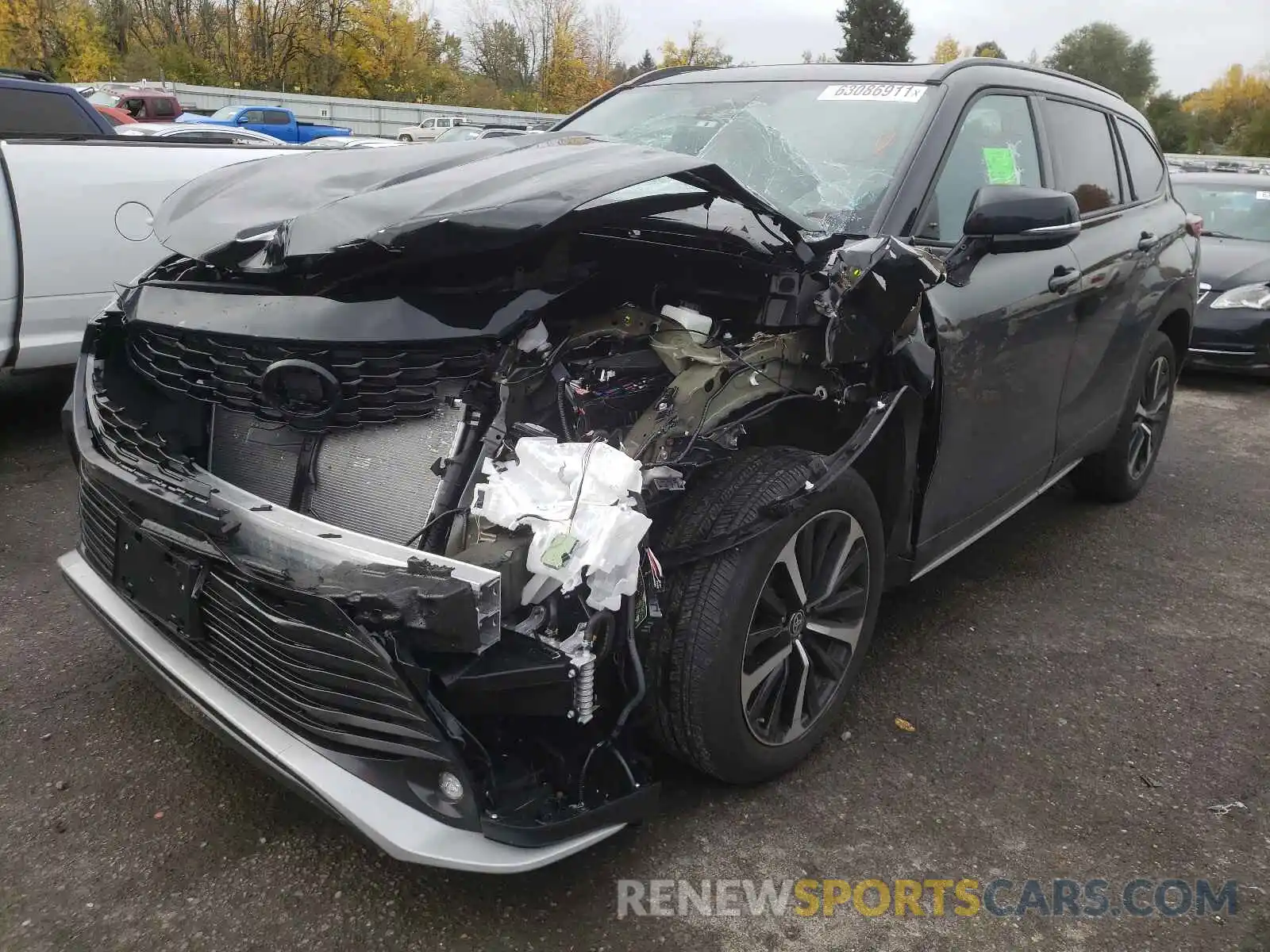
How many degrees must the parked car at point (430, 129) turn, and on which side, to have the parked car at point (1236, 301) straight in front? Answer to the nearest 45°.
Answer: approximately 90° to its left

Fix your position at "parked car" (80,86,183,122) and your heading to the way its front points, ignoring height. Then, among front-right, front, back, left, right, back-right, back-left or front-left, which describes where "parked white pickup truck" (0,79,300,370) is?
front-left

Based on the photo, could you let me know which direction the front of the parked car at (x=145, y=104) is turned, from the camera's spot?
facing the viewer and to the left of the viewer

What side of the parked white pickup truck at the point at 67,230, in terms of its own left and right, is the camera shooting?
left

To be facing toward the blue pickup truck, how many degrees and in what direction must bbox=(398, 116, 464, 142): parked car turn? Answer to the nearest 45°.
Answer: approximately 45° to its left

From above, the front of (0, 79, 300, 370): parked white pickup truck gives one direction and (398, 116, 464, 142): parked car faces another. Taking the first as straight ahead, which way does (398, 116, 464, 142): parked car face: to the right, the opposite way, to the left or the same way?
the same way

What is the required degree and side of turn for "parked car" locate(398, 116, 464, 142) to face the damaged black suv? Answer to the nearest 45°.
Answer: approximately 90° to its left

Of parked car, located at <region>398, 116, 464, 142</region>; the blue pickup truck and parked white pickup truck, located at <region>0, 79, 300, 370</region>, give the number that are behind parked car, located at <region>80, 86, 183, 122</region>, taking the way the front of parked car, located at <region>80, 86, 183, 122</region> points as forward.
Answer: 2

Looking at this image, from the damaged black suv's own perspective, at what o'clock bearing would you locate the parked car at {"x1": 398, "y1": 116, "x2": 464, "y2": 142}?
The parked car is roughly at 4 o'clock from the damaged black suv.

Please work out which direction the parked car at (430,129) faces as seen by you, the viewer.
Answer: facing to the left of the viewer

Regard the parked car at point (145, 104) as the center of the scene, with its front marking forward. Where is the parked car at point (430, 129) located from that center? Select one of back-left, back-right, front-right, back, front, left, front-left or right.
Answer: back
